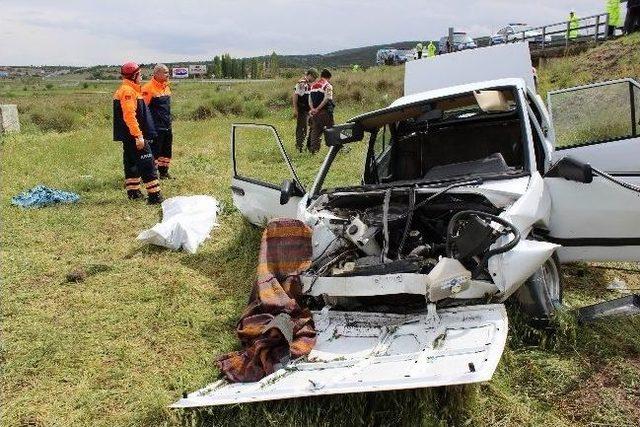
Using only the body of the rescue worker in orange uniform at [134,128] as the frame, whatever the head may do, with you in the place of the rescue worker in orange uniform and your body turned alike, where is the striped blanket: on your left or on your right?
on your right

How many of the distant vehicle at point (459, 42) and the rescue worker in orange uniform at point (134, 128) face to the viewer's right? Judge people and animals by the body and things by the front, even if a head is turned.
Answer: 1

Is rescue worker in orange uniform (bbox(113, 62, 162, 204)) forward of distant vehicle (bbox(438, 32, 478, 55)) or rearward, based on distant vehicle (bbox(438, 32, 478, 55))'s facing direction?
forward

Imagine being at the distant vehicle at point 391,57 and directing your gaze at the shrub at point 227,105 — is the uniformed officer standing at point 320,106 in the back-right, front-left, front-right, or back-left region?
front-left

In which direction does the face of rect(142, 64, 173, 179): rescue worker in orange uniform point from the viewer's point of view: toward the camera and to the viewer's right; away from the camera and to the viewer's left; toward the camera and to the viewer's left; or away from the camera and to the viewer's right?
toward the camera and to the viewer's right

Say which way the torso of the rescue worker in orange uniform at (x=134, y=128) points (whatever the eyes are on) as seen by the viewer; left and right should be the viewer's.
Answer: facing to the right of the viewer

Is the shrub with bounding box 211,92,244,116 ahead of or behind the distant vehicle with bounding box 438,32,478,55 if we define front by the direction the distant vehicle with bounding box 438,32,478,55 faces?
ahead

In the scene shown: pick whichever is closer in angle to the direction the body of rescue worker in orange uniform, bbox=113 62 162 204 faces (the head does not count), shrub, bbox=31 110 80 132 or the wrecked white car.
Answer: the wrecked white car

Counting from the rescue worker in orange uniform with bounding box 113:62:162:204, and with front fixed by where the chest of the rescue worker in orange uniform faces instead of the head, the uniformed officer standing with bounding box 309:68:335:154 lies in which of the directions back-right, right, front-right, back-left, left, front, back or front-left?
front-left

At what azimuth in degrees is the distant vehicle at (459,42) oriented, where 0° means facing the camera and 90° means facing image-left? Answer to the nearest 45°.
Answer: approximately 45°

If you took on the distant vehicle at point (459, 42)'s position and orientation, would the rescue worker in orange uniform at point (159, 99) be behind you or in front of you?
in front

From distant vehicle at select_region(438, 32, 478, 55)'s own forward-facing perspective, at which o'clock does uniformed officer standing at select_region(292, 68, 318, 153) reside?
The uniformed officer standing is roughly at 2 o'clock from the distant vehicle.

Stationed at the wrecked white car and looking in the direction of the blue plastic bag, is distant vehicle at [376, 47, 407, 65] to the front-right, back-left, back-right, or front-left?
front-right
